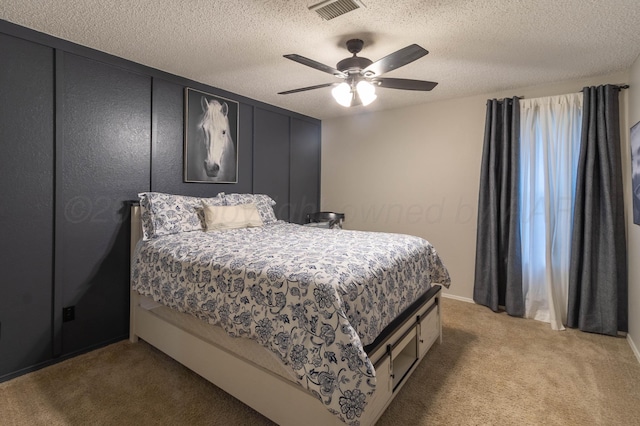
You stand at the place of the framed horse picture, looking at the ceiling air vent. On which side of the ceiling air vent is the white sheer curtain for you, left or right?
left

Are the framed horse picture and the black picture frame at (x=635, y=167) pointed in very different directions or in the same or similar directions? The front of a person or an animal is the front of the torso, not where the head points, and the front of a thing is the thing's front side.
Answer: very different directions

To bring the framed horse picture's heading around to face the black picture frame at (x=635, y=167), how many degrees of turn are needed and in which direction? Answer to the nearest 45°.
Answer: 0° — it already faces it

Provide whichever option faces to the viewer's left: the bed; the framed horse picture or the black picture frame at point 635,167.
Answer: the black picture frame

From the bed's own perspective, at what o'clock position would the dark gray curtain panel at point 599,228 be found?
The dark gray curtain panel is roughly at 10 o'clock from the bed.

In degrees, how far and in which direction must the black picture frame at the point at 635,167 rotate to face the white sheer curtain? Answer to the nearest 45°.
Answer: approximately 45° to its right

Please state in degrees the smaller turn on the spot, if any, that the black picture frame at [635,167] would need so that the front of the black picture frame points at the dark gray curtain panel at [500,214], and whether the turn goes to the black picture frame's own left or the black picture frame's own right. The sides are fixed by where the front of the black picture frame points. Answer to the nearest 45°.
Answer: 0° — it already faces it

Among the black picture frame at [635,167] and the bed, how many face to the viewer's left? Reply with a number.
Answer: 1

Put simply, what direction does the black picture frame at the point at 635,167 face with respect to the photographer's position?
facing to the left of the viewer

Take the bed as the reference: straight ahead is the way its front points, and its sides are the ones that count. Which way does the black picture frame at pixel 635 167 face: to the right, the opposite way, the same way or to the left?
the opposite way

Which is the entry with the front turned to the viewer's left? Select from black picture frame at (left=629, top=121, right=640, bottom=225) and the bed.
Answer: the black picture frame

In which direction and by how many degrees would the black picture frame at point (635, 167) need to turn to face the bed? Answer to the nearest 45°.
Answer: approximately 45° to its left

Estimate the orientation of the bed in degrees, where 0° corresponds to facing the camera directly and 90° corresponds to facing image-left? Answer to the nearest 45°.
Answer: approximately 315°

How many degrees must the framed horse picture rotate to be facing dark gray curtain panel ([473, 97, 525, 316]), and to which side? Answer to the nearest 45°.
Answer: approximately 45° to its left
